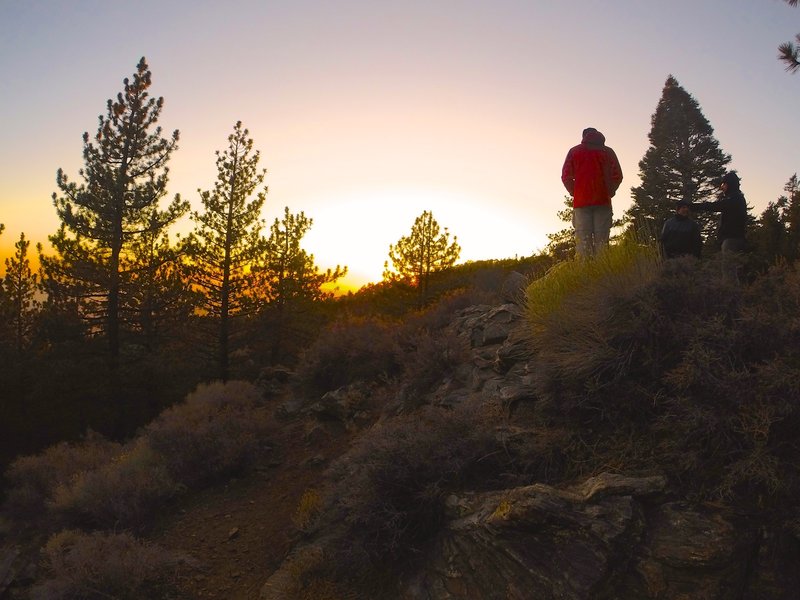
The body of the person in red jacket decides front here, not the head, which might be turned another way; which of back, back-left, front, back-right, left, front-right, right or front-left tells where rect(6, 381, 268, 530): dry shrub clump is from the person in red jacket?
left

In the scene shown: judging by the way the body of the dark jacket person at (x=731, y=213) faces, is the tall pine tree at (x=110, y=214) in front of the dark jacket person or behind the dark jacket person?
in front

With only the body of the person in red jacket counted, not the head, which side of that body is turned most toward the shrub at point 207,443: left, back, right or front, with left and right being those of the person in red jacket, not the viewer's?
left

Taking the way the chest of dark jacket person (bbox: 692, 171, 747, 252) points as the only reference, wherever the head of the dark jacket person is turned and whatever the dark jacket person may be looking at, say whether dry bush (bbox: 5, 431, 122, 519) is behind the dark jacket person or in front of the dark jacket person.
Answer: in front

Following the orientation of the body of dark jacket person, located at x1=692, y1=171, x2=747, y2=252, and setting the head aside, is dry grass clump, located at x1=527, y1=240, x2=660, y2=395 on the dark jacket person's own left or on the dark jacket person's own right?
on the dark jacket person's own left

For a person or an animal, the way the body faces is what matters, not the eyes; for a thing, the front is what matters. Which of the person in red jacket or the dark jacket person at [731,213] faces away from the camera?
the person in red jacket

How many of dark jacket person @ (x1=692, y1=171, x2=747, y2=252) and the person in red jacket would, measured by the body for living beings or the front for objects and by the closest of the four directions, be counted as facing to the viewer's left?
1

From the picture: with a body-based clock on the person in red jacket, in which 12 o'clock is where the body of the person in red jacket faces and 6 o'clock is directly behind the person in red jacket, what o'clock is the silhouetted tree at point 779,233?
The silhouetted tree is roughly at 1 o'clock from the person in red jacket.

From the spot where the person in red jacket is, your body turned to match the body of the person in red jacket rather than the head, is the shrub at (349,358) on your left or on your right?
on your left

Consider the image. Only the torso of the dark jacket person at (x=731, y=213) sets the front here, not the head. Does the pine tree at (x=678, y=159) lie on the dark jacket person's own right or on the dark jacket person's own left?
on the dark jacket person's own right

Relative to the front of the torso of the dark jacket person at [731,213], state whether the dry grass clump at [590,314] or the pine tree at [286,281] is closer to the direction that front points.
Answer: the pine tree

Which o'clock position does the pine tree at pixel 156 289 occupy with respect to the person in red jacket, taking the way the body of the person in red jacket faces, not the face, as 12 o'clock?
The pine tree is roughly at 10 o'clock from the person in red jacket.

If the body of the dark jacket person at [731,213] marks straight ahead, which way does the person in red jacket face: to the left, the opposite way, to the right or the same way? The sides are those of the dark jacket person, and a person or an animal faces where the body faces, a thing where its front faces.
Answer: to the right

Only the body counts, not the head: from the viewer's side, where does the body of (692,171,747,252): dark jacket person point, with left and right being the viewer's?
facing to the left of the viewer

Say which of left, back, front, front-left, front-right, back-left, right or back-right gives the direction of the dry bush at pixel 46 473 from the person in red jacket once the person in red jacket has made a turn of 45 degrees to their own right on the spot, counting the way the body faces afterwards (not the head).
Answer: back-left

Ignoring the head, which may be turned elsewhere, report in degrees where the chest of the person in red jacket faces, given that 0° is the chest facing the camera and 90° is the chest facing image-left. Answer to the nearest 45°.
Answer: approximately 180°
